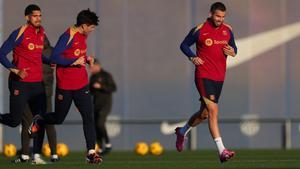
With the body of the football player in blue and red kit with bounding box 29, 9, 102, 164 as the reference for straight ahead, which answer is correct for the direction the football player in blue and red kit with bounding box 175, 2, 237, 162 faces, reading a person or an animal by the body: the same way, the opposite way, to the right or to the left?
the same way

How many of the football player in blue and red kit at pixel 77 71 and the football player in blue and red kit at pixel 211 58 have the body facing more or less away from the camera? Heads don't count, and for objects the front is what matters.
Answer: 0

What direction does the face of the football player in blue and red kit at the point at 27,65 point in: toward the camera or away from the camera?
toward the camera

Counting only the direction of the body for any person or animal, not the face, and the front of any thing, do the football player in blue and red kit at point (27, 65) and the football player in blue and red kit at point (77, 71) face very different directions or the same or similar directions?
same or similar directions
